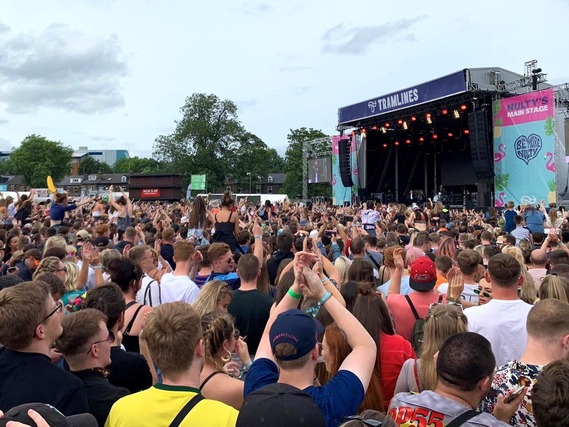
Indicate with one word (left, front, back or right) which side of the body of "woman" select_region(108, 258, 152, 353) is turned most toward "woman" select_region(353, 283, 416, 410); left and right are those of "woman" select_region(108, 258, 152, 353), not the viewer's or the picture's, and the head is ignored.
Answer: right

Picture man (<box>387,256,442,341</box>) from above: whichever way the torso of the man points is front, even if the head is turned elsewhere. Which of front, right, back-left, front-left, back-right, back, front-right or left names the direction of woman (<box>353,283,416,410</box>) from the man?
back

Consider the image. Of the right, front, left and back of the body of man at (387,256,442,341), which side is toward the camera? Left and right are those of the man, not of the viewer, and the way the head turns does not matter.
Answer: back

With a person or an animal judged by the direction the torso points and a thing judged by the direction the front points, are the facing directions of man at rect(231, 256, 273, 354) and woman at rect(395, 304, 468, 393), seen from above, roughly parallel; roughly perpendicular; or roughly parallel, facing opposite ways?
roughly parallel

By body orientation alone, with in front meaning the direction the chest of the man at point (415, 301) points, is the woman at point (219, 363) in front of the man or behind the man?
behind

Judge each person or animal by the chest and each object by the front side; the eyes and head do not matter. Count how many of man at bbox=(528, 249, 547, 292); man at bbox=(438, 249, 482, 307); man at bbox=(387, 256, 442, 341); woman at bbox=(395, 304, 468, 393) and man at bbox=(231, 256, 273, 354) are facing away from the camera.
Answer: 5

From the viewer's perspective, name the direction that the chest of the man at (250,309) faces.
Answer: away from the camera

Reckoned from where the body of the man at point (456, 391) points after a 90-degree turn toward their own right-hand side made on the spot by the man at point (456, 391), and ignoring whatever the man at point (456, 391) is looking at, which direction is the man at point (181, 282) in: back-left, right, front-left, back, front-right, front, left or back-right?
back

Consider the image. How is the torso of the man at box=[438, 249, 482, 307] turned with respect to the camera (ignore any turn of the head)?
away from the camera

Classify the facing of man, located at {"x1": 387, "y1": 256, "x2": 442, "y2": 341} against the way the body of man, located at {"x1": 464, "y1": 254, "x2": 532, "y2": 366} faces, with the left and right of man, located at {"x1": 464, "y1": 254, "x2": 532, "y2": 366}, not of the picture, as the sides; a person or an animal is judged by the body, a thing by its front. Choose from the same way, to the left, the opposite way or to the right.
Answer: the same way

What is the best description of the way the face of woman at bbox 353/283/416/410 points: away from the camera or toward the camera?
away from the camera

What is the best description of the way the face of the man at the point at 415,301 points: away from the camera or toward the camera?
away from the camera

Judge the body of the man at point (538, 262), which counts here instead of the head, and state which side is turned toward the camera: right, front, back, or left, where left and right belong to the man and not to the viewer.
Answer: back

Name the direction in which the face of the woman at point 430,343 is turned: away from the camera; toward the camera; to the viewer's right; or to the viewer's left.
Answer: away from the camera
